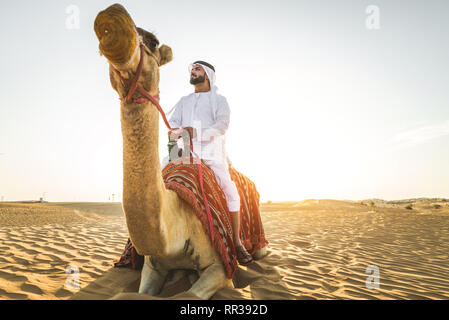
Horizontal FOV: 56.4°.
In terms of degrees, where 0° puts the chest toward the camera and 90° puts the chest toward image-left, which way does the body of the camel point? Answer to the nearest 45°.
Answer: approximately 45°

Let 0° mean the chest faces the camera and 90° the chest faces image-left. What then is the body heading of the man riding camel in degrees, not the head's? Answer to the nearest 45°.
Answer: approximately 45°
